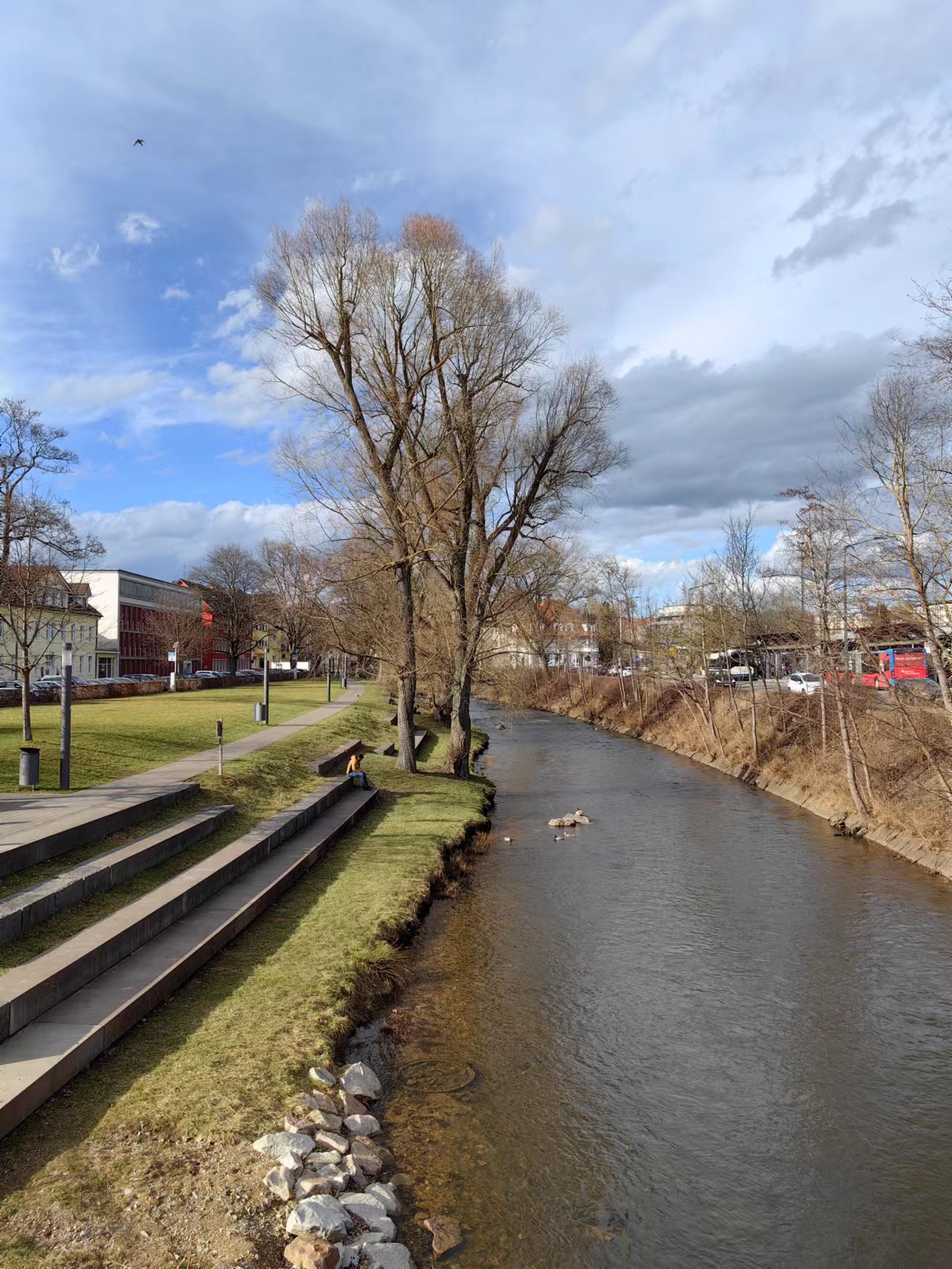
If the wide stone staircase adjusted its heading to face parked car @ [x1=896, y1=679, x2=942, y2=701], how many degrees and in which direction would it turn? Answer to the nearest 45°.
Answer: approximately 90° to its left

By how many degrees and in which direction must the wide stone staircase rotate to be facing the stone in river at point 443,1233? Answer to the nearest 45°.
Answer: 0° — it already faces it

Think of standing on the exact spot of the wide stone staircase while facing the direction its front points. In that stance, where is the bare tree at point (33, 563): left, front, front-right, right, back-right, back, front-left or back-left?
back-left

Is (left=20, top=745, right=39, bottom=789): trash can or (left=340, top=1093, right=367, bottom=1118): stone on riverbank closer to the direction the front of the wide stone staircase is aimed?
the stone on riverbank

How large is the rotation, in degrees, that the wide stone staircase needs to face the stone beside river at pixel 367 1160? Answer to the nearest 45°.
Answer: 0° — it already faces it

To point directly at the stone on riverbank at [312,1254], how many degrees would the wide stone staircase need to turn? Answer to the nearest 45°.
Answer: approximately 45° to its right

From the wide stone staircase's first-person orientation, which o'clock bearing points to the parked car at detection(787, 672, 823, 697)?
The parked car is roughly at 9 o'clock from the wide stone staircase.

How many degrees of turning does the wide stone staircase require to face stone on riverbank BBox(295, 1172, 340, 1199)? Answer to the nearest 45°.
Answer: approximately 45° to its right

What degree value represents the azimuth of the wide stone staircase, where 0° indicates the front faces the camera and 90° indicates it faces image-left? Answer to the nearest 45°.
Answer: approximately 315°
